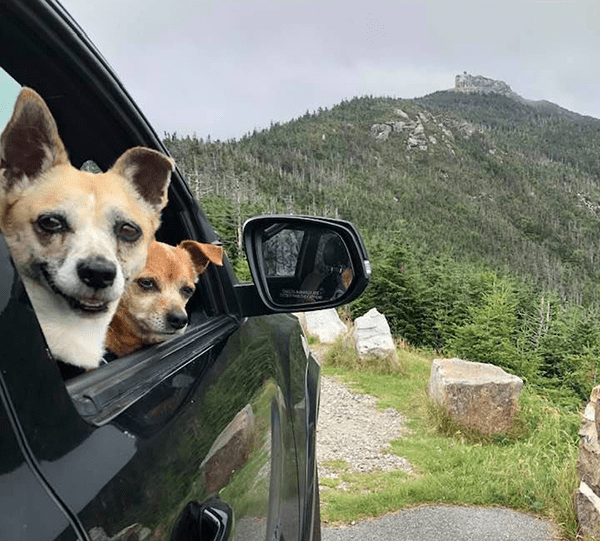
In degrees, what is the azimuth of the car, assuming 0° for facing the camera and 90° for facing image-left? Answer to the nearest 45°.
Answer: approximately 225°

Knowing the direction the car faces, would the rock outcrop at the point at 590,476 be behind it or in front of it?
in front

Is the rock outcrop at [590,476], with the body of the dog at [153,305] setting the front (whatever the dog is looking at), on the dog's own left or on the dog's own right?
on the dog's own left

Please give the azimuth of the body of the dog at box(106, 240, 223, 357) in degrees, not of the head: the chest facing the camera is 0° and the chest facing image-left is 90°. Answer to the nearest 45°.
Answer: approximately 315°

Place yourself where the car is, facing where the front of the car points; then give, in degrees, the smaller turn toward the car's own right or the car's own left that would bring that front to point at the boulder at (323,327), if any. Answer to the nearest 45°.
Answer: approximately 45° to the car's own left

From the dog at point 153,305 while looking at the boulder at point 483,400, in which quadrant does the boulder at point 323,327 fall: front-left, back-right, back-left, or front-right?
front-left

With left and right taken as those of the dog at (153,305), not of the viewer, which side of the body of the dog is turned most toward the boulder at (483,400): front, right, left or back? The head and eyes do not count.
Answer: left

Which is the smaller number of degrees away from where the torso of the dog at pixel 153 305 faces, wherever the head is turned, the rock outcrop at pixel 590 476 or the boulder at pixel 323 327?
the rock outcrop
